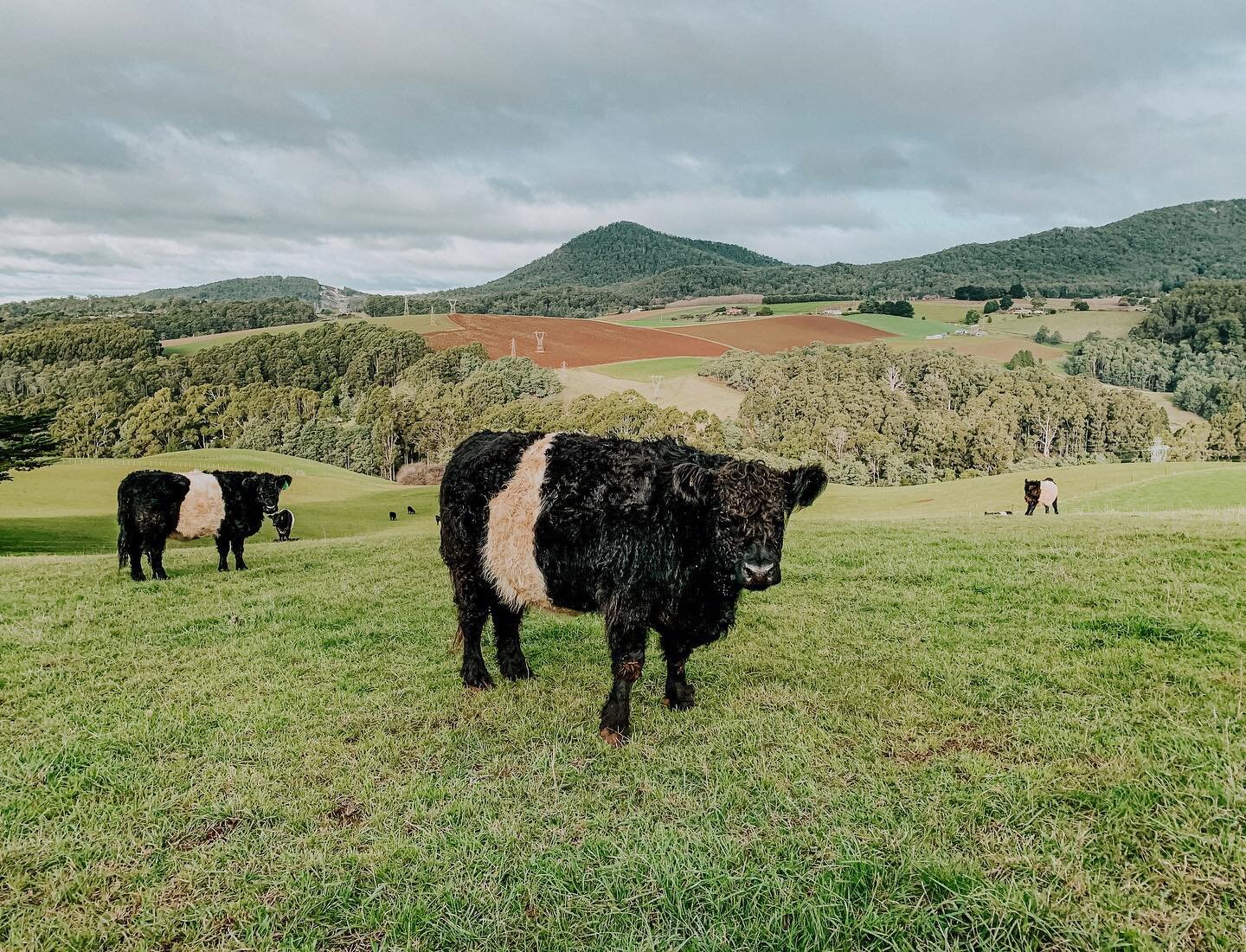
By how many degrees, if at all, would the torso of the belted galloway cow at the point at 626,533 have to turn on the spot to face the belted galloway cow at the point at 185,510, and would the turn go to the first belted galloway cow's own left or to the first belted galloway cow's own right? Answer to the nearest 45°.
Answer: approximately 180°

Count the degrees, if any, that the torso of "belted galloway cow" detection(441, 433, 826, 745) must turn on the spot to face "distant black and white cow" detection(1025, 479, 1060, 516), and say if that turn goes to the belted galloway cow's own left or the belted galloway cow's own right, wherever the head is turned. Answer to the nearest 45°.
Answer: approximately 90° to the belted galloway cow's own left

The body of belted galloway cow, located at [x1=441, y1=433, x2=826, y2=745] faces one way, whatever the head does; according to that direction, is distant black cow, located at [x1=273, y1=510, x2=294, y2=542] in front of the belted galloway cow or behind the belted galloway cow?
behind
